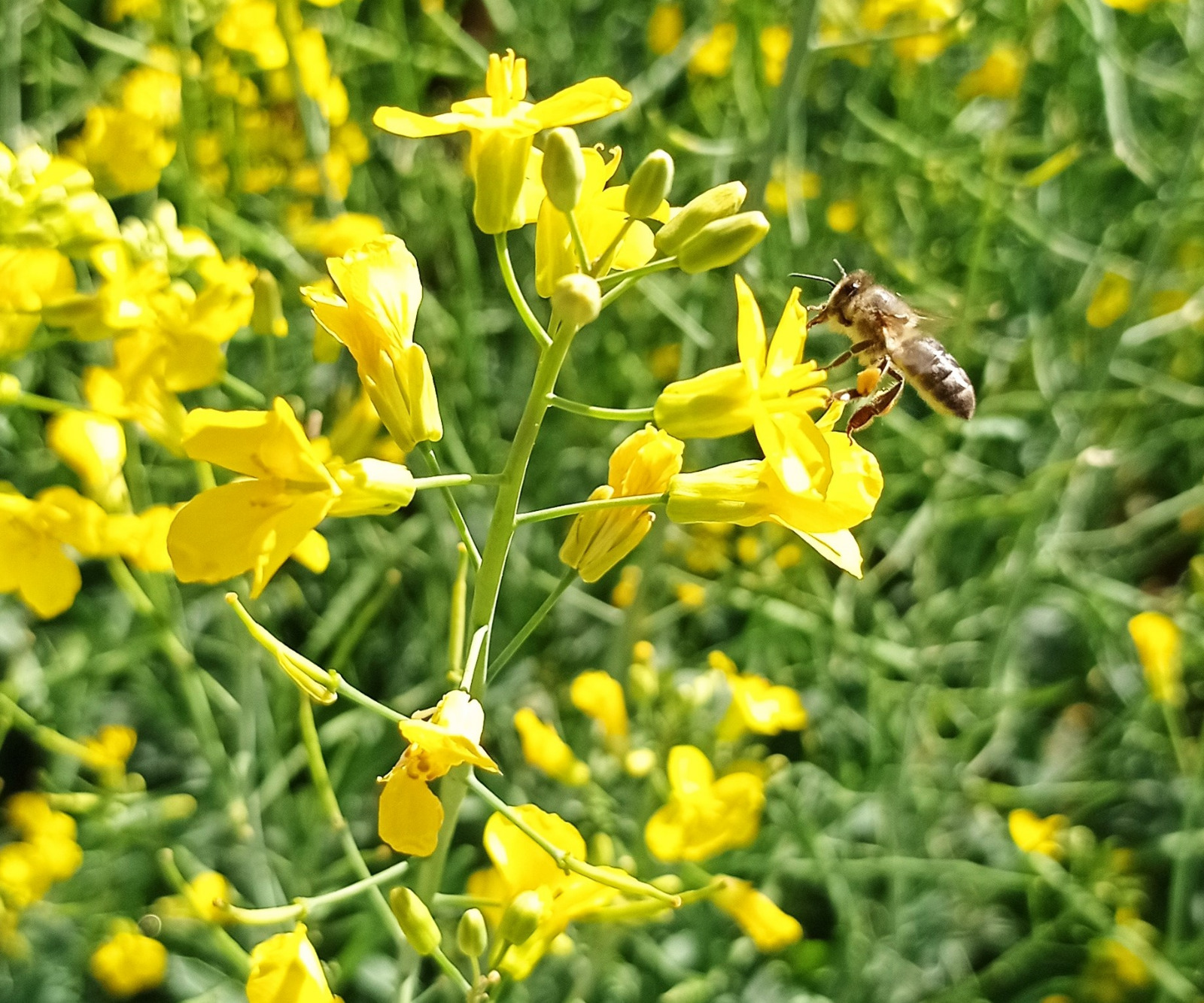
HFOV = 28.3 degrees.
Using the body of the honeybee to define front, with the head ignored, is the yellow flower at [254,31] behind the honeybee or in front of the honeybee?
in front

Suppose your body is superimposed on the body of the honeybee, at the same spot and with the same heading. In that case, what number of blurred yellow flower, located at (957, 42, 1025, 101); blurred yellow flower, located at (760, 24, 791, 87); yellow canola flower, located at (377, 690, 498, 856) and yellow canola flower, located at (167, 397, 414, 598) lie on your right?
2

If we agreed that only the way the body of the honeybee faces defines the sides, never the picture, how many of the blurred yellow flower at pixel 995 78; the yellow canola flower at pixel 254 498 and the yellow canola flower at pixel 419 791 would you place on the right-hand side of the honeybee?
1

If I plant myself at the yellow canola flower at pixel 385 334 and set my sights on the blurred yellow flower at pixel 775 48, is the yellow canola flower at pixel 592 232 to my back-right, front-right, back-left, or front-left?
front-right

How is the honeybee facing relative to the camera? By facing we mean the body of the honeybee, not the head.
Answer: to the viewer's left

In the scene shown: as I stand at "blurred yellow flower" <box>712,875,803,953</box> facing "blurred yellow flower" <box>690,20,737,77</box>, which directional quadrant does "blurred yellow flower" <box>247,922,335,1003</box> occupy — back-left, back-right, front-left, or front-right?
back-left

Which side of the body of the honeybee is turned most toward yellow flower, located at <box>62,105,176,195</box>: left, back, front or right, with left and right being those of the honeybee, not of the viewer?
front
